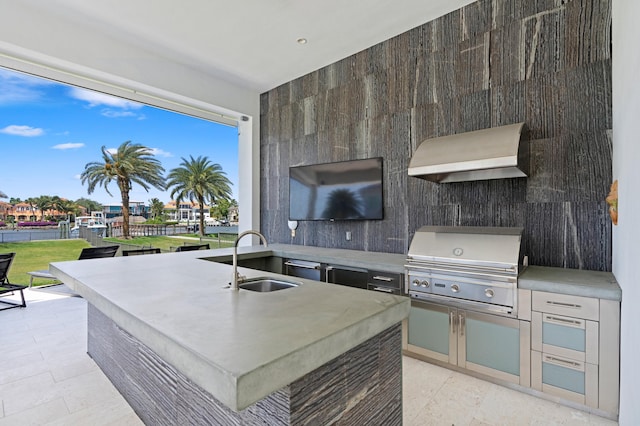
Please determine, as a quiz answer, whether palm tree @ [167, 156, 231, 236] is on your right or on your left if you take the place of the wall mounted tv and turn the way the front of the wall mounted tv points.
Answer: on your right

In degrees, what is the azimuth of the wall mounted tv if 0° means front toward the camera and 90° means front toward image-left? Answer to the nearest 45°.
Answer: approximately 45°

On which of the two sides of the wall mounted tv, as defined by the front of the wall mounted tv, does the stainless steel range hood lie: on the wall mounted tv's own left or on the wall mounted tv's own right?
on the wall mounted tv's own left

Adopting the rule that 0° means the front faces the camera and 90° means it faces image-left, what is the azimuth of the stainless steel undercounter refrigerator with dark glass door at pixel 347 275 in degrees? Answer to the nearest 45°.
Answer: approximately 45°

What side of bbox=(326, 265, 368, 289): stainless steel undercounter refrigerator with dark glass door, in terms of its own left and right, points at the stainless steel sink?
front

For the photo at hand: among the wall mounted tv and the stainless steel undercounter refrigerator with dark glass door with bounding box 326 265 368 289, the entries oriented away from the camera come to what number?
0

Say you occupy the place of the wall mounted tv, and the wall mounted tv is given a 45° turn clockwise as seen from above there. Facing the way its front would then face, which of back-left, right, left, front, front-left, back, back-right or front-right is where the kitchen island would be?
left
